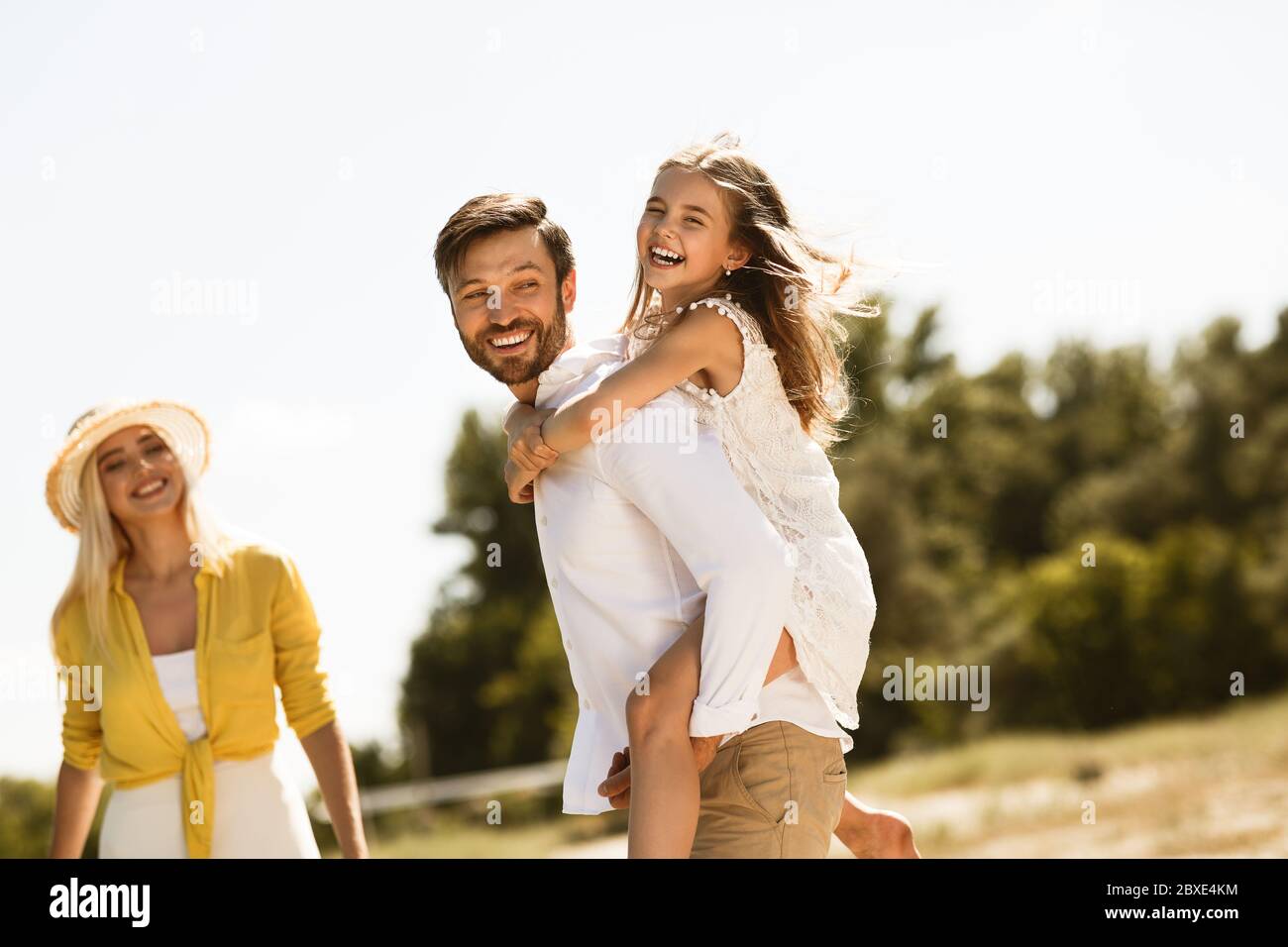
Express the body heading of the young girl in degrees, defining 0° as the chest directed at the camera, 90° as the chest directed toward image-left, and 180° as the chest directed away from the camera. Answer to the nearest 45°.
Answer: approximately 90°

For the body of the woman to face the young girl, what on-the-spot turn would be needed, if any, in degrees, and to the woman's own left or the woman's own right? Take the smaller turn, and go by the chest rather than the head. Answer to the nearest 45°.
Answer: approximately 45° to the woman's own left

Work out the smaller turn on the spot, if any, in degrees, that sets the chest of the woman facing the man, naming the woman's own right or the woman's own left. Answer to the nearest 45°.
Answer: approximately 45° to the woman's own left

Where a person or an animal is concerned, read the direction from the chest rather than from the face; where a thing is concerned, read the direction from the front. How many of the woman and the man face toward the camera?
1
